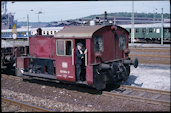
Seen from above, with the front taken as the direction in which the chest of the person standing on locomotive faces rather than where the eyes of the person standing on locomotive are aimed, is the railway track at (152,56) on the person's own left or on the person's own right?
on the person's own left

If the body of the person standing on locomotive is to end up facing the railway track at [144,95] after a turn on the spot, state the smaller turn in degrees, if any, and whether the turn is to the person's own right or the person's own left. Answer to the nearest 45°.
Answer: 0° — they already face it
